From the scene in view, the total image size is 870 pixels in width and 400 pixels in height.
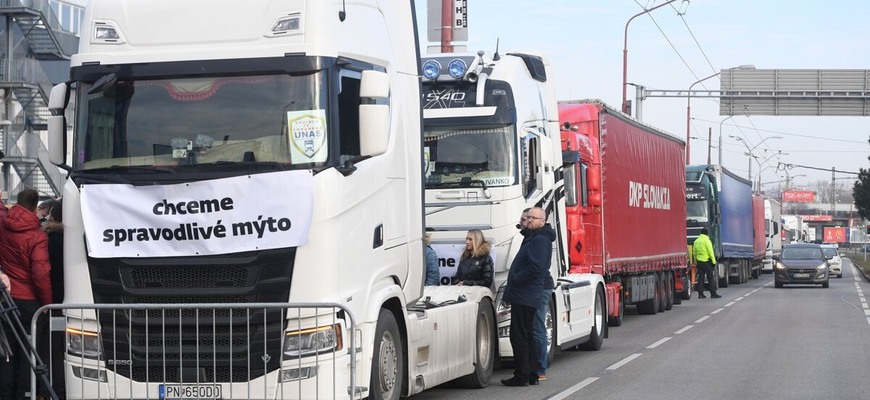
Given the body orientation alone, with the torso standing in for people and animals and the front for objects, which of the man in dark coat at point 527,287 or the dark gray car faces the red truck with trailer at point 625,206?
the dark gray car

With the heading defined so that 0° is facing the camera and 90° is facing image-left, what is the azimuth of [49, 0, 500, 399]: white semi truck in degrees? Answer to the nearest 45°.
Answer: approximately 45°

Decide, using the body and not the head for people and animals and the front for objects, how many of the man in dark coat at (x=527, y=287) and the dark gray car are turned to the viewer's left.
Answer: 1

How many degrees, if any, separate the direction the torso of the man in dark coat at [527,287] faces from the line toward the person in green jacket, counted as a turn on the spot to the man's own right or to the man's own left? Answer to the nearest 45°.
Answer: approximately 90° to the man's own right

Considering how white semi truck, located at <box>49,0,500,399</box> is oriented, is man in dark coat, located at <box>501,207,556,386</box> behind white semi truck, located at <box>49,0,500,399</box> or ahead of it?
behind

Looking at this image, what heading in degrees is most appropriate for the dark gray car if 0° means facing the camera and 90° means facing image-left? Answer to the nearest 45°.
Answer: approximately 0°

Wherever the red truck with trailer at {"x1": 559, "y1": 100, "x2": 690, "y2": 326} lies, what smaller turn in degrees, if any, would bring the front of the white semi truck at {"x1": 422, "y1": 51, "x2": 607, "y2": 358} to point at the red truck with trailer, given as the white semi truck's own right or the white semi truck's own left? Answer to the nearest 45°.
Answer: approximately 135° to the white semi truck's own right

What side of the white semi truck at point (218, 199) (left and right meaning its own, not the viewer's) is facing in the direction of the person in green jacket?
back

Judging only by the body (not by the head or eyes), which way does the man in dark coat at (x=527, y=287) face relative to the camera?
to the viewer's left

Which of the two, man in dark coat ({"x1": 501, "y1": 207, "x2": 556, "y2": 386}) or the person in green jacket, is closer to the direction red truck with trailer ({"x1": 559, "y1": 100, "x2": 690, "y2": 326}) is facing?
the man in dark coat
